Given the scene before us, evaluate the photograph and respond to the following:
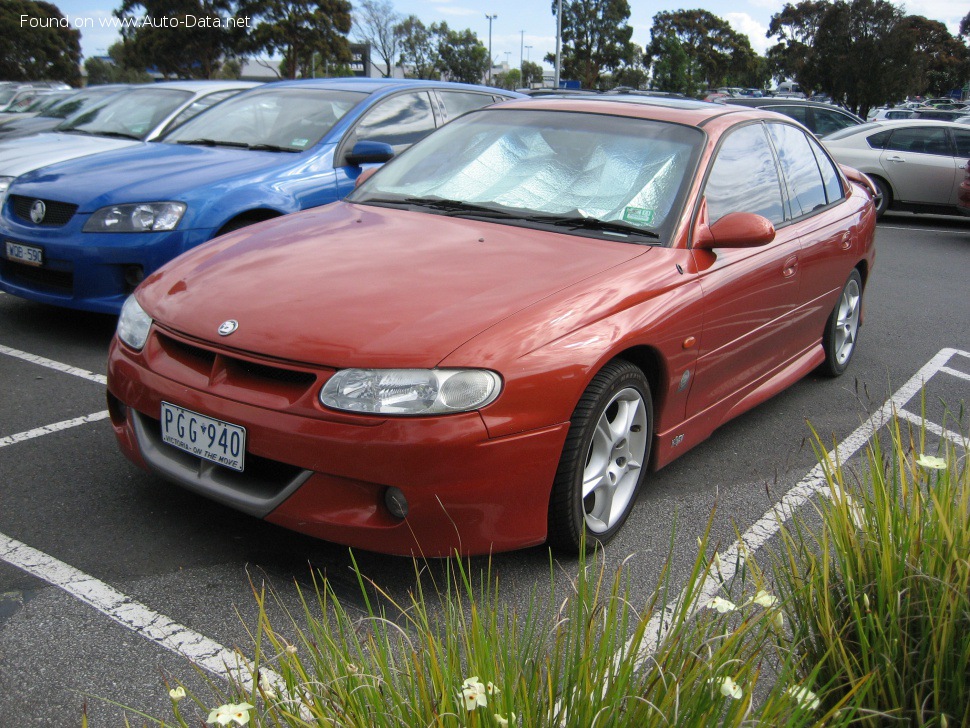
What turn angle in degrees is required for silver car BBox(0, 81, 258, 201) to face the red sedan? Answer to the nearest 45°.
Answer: approximately 45° to its left

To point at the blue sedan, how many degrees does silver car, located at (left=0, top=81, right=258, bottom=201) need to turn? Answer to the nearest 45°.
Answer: approximately 45° to its left

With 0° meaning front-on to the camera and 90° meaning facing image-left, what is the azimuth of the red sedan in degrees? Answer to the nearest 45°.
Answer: approximately 45°

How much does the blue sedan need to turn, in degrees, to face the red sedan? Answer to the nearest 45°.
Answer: approximately 45° to its left

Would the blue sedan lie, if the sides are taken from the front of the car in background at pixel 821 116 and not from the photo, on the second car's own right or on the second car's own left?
on the second car's own right

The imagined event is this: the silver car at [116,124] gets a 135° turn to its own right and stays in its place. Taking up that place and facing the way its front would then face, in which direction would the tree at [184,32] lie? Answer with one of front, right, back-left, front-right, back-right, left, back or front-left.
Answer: front

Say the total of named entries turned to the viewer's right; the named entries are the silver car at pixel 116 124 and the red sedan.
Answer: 0

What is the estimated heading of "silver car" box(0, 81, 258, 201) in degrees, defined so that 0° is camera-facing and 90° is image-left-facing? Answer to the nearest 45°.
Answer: approximately 45°
